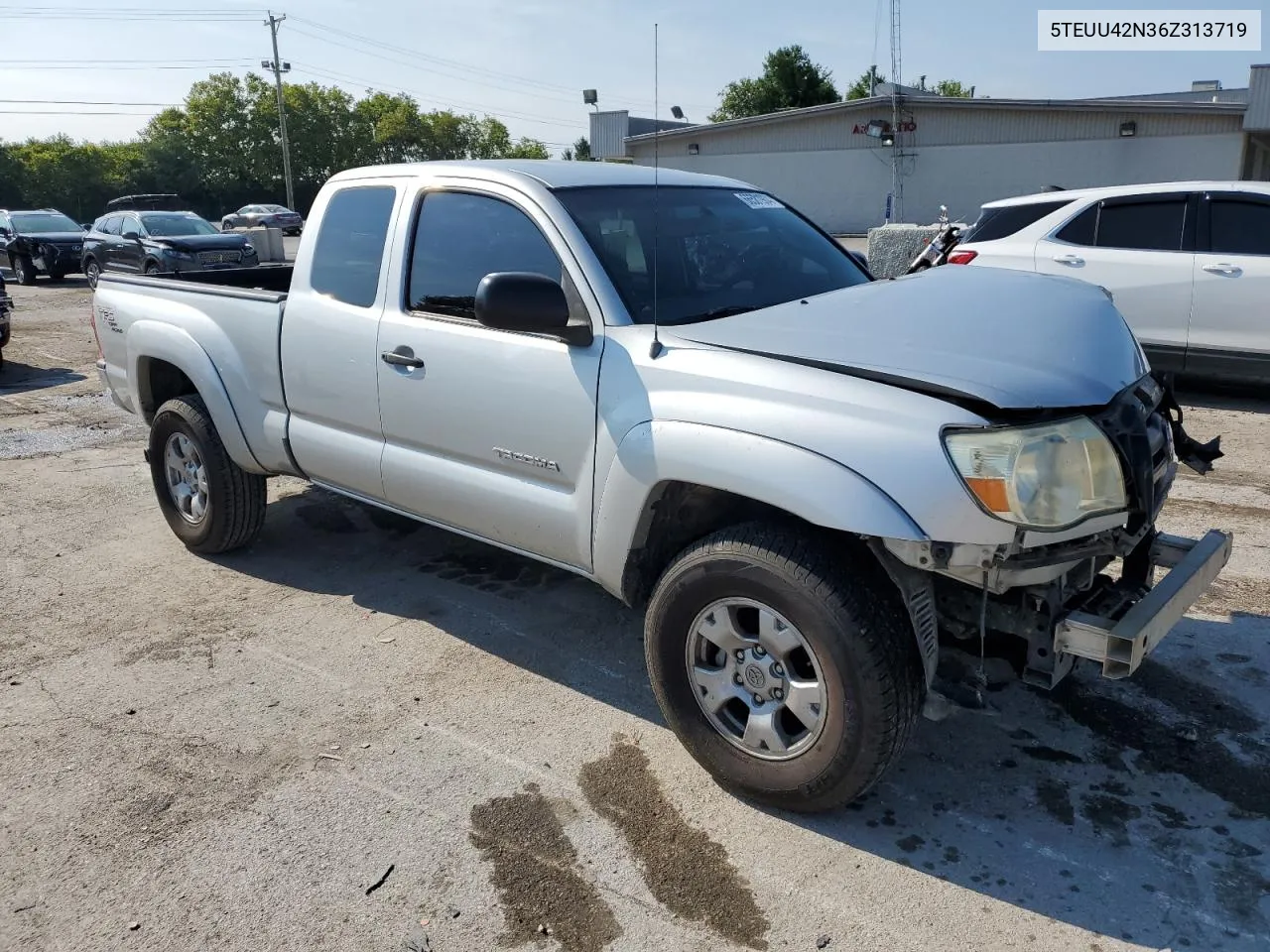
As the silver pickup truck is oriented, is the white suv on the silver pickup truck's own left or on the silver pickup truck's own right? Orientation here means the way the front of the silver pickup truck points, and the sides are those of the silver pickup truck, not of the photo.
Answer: on the silver pickup truck's own left

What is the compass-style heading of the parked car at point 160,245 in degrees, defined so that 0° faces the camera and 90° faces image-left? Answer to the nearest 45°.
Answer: approximately 315°

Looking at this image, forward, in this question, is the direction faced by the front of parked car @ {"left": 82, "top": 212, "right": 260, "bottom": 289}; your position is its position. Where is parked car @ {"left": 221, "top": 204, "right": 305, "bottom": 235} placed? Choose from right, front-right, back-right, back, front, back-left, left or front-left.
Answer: back-left

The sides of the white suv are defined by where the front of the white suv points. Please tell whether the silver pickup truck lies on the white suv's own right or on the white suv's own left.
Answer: on the white suv's own right

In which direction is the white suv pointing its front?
to the viewer's right

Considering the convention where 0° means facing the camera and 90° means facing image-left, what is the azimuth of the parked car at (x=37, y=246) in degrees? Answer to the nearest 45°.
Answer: approximately 315°

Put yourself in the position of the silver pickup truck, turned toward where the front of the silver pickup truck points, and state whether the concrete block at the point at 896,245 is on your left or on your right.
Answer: on your left

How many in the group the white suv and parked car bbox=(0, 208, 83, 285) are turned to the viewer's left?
0

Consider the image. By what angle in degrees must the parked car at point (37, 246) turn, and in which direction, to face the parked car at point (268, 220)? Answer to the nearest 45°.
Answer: approximately 135° to its left

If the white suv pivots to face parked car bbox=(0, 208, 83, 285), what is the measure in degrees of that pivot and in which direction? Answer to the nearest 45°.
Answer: approximately 180°
